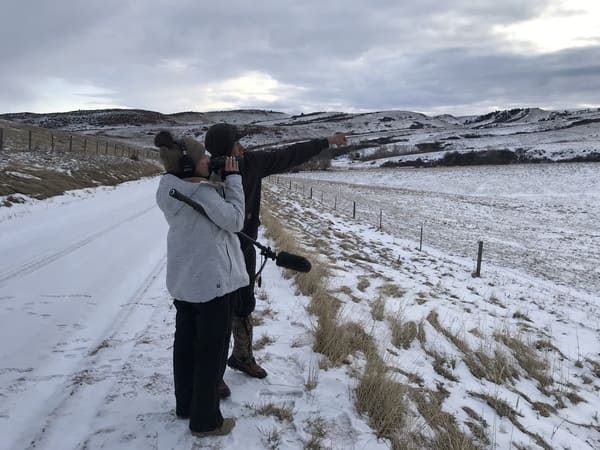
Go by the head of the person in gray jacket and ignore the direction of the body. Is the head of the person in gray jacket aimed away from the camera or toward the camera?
away from the camera

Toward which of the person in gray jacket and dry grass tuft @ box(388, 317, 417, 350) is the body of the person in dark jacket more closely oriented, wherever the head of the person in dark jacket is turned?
the dry grass tuft

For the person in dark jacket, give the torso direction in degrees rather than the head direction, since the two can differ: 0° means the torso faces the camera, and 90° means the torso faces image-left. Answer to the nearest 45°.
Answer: approximately 270°

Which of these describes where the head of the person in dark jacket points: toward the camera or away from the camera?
away from the camera
